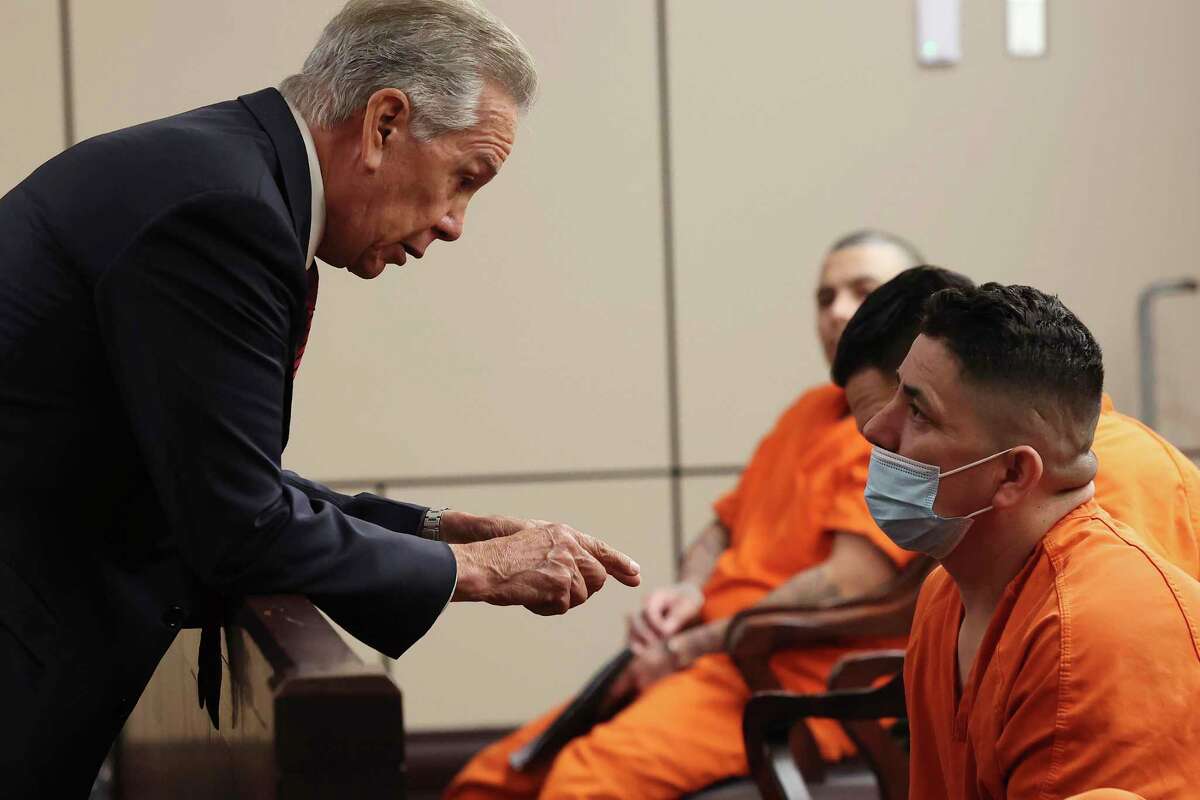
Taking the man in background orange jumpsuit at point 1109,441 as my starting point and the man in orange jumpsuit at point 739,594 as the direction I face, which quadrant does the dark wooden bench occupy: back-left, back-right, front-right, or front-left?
back-left

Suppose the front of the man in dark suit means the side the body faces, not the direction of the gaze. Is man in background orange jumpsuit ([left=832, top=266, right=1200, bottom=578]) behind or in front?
in front

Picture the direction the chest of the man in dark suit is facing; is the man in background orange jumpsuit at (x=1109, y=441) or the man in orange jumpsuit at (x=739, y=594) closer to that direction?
the man in background orange jumpsuit

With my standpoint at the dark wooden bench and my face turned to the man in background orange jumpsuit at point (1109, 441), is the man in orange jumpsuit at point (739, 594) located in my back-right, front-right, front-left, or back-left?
front-left

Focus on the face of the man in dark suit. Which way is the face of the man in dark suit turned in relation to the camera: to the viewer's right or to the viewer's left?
to the viewer's right

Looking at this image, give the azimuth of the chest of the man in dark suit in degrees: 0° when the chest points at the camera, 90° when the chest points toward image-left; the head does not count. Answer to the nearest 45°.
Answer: approximately 270°

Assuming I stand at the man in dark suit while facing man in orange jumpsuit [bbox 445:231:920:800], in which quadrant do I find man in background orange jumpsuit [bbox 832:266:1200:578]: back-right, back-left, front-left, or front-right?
front-right

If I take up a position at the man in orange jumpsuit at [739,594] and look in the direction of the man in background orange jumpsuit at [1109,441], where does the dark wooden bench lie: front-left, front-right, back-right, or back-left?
front-right
